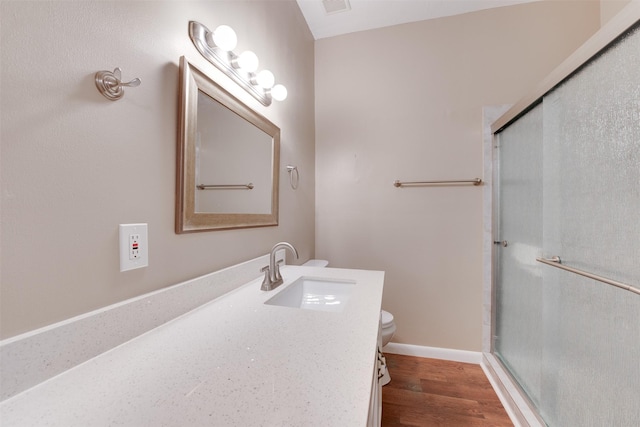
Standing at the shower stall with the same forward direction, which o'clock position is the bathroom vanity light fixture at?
The bathroom vanity light fixture is roughly at 12 o'clock from the shower stall.

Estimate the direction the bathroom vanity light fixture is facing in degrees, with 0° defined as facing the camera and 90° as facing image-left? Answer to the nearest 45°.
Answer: approximately 315°

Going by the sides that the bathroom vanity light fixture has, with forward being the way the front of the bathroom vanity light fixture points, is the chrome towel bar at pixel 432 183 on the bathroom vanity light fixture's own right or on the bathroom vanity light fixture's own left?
on the bathroom vanity light fixture's own left

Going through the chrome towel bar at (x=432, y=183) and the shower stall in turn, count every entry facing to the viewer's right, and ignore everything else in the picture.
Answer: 0

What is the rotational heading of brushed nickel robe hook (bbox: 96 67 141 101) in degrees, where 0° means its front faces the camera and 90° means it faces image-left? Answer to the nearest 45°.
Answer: approximately 315°

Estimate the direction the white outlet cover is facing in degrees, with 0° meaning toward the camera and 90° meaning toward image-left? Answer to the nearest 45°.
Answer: approximately 315°

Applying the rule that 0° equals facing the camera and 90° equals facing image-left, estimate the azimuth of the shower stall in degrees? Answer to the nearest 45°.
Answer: approximately 45°

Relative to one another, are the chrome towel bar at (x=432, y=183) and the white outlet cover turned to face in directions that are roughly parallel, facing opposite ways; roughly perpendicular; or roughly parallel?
roughly perpendicular

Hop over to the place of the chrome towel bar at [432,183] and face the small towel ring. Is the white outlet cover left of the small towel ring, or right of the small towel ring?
left

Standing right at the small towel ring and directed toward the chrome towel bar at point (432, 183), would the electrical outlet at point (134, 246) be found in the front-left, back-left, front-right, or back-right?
back-right
